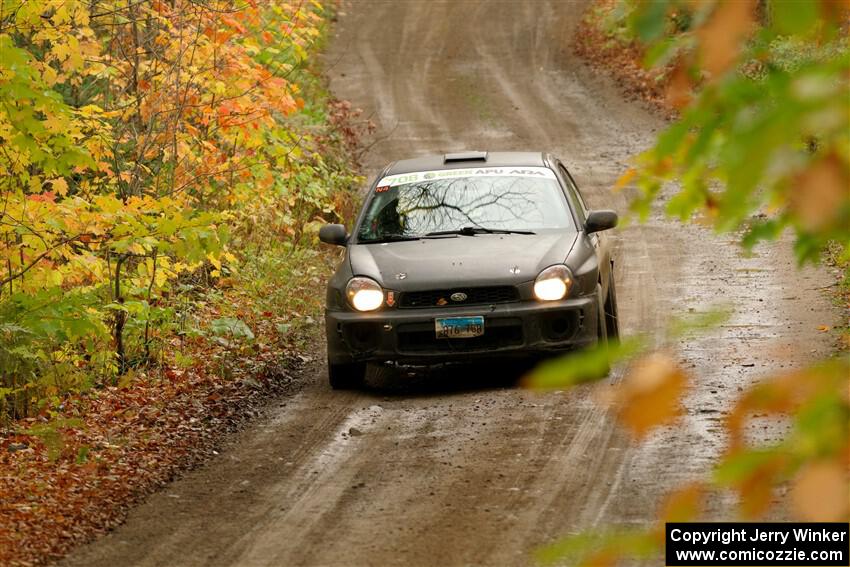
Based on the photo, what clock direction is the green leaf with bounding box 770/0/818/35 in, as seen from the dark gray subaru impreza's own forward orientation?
The green leaf is roughly at 12 o'clock from the dark gray subaru impreza.

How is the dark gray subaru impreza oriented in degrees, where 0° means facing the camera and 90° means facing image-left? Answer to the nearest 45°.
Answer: approximately 0°

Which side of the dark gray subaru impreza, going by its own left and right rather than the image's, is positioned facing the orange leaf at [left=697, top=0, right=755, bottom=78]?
front
